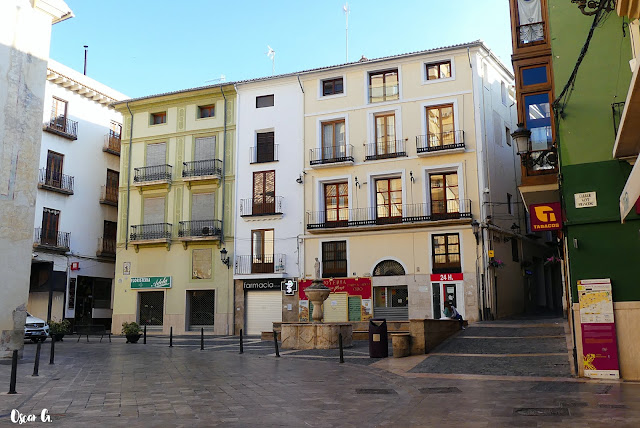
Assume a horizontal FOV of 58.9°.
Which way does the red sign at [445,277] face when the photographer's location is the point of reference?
facing the viewer

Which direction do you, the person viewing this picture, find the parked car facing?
facing the viewer and to the right of the viewer

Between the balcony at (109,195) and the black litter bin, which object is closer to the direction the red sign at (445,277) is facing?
the black litter bin

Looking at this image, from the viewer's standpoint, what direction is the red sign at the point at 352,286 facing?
toward the camera

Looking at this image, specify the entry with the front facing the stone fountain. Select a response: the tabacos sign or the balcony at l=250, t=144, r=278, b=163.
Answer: the balcony

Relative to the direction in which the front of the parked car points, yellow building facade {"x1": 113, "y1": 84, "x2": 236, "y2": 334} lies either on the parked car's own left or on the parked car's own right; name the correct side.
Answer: on the parked car's own left

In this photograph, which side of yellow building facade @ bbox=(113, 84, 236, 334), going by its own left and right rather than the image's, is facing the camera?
front

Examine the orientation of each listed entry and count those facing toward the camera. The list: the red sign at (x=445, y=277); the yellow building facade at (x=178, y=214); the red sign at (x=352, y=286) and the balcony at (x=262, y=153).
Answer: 4

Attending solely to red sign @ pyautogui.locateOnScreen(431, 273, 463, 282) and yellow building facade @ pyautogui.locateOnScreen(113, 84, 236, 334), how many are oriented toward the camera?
2

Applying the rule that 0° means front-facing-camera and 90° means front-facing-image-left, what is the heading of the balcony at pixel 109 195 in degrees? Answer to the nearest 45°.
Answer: approximately 315°

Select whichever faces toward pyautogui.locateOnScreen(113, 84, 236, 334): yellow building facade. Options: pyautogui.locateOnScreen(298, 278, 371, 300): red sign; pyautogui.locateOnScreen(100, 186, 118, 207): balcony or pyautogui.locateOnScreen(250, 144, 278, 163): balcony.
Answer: pyautogui.locateOnScreen(100, 186, 118, 207): balcony

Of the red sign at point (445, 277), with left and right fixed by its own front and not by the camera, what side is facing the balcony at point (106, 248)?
right

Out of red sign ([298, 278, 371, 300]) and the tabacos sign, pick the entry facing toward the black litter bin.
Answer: the red sign
